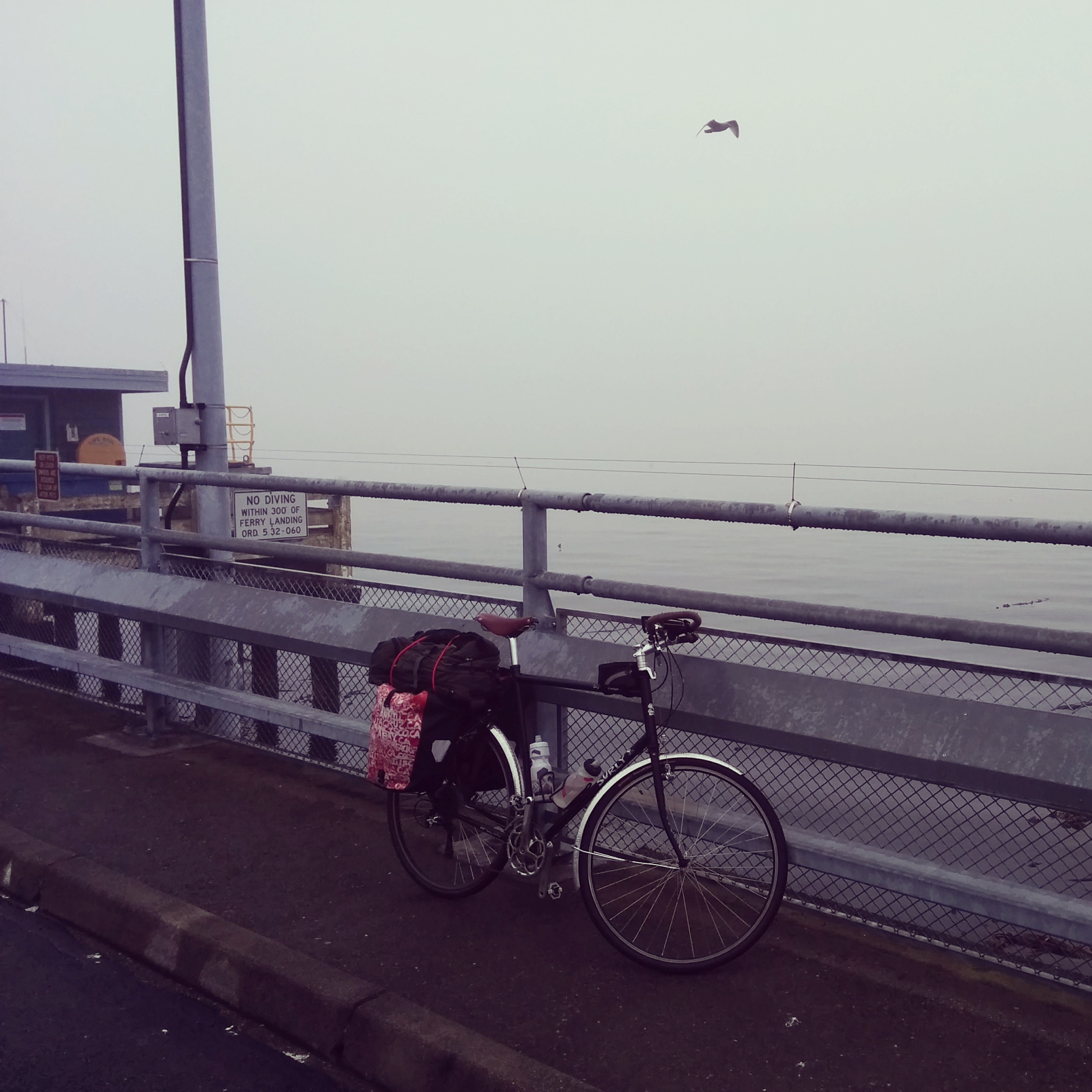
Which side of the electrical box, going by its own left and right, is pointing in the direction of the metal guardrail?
front

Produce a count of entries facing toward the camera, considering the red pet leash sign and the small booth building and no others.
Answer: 2

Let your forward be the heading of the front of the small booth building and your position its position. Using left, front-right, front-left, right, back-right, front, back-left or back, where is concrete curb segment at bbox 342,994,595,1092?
front

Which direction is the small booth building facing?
toward the camera

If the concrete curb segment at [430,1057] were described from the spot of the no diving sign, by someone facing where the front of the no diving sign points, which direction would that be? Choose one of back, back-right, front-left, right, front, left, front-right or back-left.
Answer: front

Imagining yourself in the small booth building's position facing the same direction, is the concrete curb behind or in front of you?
in front

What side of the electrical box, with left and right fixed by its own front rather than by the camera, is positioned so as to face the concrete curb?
front

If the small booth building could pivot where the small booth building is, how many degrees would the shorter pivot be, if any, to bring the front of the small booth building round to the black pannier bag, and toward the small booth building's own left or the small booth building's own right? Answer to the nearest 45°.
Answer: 0° — it already faces it

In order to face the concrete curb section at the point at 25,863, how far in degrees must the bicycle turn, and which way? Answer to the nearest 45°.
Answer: approximately 135° to its right

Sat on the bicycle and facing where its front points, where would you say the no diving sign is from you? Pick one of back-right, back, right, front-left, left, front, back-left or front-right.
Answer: back

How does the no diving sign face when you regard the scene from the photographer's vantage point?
facing the viewer

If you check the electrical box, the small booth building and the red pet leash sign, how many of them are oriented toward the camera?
3
